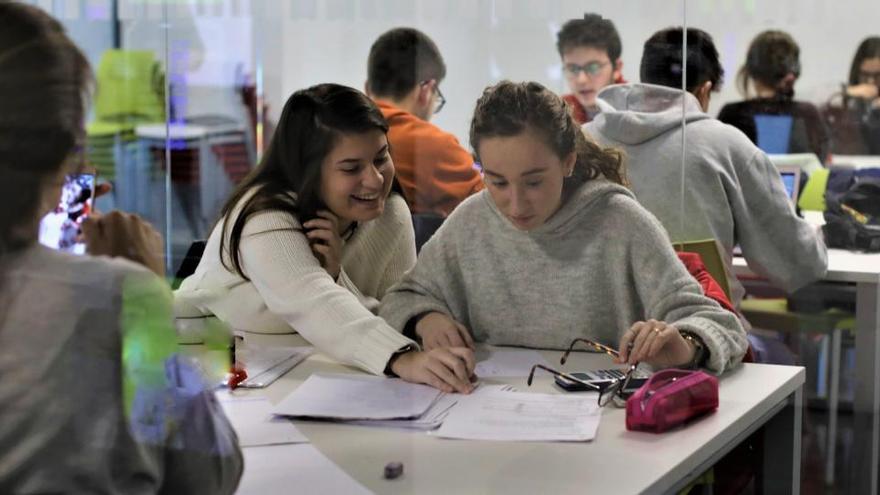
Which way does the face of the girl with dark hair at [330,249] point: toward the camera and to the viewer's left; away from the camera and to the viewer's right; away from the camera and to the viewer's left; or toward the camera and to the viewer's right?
toward the camera and to the viewer's right

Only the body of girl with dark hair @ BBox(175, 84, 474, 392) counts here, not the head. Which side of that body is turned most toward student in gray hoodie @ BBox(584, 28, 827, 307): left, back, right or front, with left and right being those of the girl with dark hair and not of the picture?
left

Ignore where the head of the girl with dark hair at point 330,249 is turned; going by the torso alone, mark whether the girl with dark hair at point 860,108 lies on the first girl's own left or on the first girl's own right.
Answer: on the first girl's own left

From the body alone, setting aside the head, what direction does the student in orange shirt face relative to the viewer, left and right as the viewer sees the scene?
facing away from the viewer and to the right of the viewer

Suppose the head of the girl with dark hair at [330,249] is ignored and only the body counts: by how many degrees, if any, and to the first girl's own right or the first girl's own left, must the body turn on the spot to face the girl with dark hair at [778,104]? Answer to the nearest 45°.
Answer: approximately 90° to the first girl's own left
